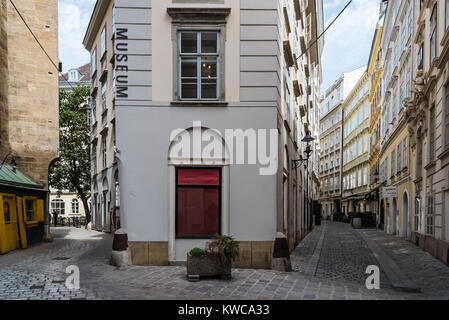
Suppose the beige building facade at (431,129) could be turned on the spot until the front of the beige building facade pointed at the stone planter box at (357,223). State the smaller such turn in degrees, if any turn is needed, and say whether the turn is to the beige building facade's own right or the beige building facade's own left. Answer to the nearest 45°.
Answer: approximately 90° to the beige building facade's own right

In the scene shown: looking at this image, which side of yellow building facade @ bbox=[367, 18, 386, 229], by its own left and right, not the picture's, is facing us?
left

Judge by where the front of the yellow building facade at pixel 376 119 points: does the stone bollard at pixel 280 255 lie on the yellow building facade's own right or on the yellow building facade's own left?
on the yellow building facade's own left

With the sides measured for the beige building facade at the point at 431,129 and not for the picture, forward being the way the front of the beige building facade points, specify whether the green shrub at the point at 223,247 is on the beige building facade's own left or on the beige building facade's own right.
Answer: on the beige building facade's own left

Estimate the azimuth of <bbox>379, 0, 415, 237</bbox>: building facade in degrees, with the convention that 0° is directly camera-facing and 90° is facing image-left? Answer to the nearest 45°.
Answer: approximately 90°

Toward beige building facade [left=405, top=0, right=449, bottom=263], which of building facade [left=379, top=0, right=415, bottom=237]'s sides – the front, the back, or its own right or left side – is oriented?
left
